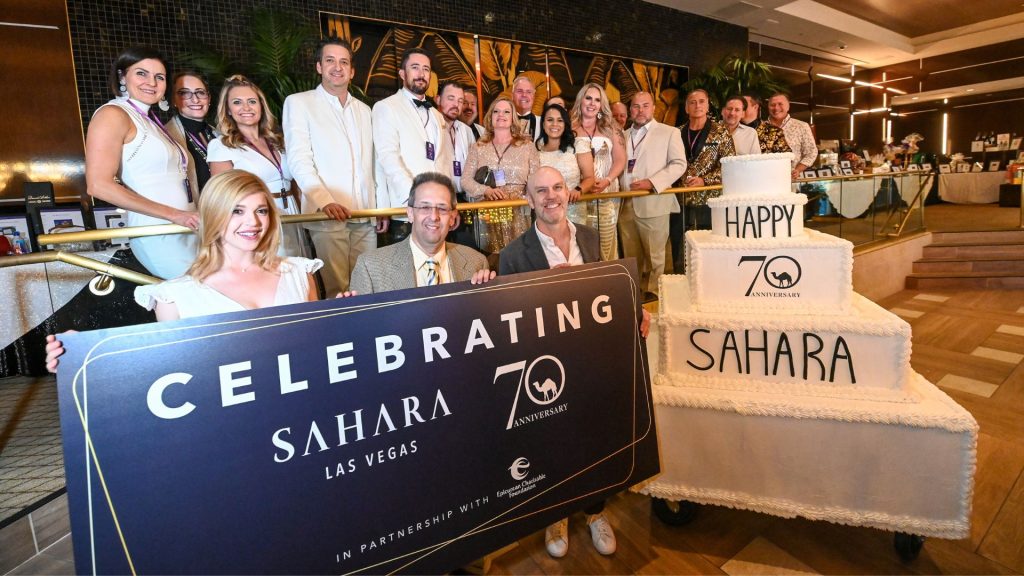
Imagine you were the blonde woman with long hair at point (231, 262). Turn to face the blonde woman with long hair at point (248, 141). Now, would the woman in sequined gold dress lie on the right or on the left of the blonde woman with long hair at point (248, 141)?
right

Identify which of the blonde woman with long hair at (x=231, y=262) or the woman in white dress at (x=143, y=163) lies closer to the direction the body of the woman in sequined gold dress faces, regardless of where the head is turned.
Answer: the blonde woman with long hair

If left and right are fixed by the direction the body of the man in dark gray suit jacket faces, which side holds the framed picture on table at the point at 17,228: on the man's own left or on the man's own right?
on the man's own right

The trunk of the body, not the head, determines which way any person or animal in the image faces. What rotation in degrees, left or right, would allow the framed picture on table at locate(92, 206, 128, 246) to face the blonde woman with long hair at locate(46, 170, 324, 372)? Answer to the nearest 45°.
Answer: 0° — it already faces them

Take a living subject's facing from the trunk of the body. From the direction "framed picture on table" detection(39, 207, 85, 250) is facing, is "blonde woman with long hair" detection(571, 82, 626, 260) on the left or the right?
on its left

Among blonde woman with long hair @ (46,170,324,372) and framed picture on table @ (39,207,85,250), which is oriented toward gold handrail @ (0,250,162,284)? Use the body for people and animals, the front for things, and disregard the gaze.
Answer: the framed picture on table

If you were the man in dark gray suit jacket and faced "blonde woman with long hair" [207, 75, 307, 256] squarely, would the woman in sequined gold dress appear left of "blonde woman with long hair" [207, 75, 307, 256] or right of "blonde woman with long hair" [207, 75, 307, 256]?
right

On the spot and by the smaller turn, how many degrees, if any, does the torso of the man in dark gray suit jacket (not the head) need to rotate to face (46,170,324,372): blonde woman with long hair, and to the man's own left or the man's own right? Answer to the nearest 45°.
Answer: approximately 45° to the man's own right
